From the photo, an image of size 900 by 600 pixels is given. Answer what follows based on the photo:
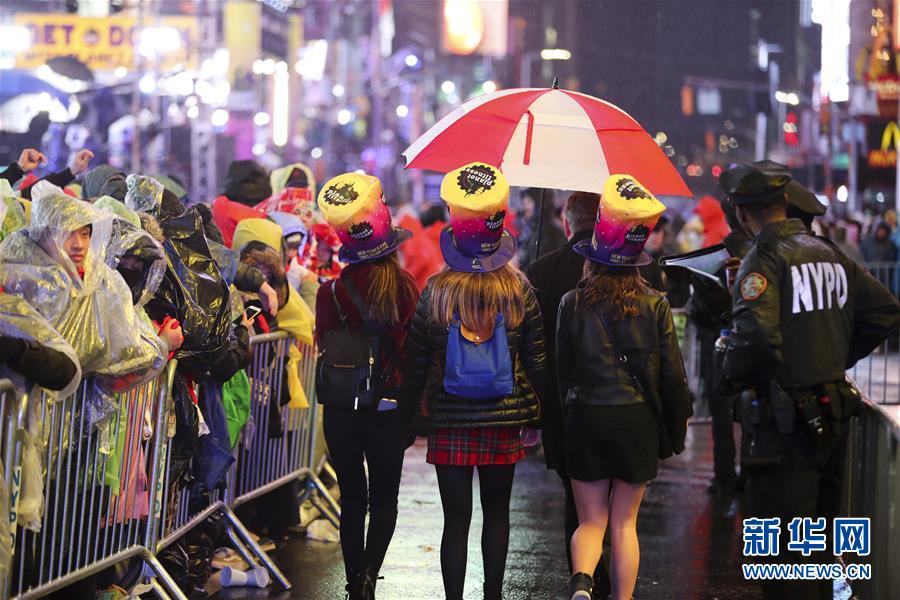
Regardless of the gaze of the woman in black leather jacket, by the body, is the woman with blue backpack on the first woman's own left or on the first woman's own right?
on the first woman's own left

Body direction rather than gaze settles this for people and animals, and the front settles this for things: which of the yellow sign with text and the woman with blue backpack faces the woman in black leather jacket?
the yellow sign with text

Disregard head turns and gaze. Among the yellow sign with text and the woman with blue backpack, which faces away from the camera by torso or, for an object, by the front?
the woman with blue backpack

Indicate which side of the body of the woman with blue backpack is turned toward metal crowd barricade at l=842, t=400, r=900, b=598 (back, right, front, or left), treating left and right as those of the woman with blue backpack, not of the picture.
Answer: right

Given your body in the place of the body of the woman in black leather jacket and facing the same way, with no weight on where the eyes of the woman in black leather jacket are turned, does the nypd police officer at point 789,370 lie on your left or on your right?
on your right

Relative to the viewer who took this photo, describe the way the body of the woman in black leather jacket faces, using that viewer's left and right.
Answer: facing away from the viewer

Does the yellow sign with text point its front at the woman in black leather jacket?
yes

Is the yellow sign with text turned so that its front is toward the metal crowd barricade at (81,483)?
yes

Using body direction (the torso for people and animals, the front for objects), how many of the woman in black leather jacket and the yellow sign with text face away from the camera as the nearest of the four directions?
1

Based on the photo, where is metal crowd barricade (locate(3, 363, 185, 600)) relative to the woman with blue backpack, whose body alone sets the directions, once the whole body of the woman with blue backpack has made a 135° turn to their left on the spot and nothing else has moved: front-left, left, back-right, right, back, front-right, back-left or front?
front-right

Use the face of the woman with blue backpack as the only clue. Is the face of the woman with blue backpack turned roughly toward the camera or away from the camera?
away from the camera

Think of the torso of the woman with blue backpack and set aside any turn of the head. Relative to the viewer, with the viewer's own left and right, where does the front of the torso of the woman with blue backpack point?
facing away from the viewer

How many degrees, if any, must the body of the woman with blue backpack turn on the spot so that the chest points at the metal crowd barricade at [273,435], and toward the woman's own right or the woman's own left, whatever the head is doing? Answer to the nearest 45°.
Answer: approximately 45° to the woman's own left

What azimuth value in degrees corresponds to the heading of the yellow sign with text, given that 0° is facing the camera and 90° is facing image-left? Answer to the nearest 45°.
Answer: approximately 0°
